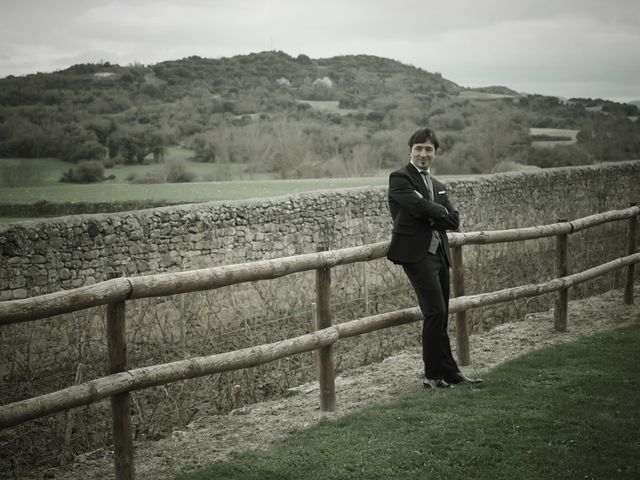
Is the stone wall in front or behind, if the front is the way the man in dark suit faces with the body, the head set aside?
behind

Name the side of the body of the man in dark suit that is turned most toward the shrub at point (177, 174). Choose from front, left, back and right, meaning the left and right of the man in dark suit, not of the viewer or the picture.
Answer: back

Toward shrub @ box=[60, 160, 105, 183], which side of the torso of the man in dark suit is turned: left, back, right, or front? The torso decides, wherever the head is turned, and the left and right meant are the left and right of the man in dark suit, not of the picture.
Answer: back

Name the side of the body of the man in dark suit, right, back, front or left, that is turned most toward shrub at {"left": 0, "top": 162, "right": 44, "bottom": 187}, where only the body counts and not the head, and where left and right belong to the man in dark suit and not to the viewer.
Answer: back

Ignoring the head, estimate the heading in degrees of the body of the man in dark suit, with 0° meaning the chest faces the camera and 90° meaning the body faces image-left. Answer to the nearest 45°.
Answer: approximately 315°

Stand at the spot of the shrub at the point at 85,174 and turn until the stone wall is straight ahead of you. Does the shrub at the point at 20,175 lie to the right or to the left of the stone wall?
right
